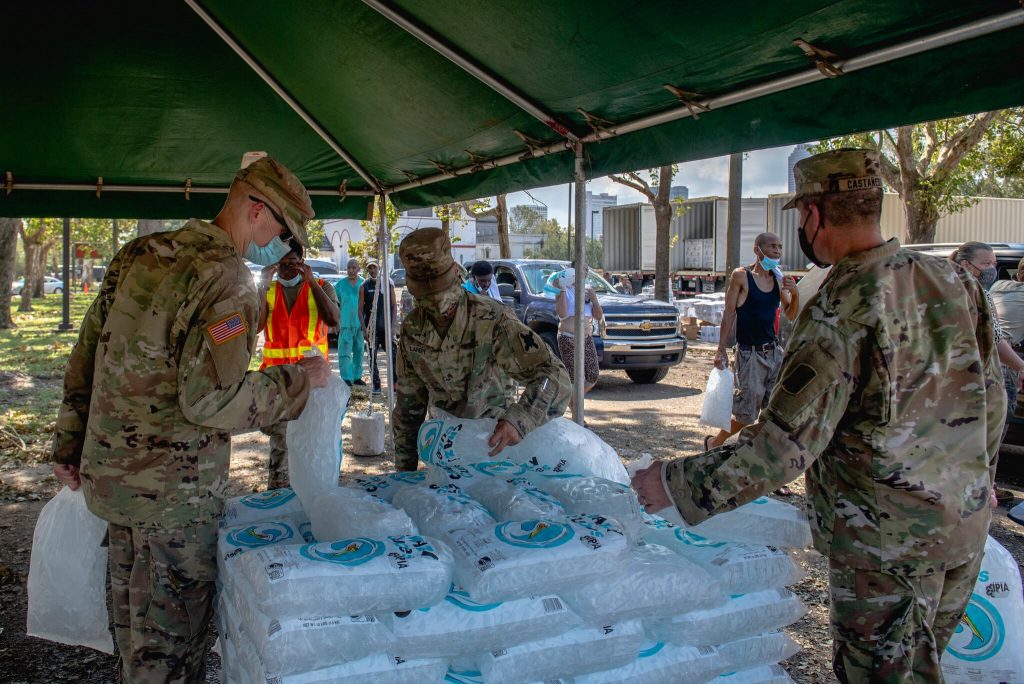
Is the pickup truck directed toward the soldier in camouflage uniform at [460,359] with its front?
no

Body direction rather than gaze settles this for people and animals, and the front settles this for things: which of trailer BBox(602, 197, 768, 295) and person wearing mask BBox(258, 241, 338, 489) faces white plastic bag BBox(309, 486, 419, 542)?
the person wearing mask

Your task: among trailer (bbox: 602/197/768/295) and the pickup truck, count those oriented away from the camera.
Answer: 1

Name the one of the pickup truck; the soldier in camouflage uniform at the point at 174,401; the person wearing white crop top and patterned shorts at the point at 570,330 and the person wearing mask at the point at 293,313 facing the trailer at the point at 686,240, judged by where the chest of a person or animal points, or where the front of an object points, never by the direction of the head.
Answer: the soldier in camouflage uniform

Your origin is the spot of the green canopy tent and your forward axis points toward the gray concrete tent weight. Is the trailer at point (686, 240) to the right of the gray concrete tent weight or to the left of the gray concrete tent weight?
right

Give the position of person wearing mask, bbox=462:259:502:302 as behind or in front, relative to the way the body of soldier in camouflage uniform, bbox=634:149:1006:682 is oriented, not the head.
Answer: in front

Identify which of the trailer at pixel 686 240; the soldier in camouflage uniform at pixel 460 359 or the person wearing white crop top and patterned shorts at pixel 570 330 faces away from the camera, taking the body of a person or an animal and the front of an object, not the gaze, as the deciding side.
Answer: the trailer

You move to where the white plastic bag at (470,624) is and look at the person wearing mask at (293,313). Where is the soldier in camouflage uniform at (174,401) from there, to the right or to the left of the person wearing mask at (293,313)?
left

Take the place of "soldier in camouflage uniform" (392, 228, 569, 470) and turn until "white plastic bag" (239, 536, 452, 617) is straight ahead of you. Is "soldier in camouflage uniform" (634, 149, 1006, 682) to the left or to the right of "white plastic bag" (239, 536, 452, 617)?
left

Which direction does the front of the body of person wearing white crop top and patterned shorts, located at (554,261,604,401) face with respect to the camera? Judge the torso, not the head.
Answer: toward the camera

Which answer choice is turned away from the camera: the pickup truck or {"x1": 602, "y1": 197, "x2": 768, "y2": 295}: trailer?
the trailer

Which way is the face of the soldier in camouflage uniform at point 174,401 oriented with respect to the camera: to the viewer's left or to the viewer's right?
to the viewer's right

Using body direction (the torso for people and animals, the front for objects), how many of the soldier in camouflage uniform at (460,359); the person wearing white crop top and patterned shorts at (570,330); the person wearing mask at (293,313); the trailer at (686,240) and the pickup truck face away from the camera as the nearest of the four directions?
1

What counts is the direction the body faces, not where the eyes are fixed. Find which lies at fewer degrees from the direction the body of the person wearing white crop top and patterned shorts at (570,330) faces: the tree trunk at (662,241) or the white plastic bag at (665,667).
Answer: the white plastic bag

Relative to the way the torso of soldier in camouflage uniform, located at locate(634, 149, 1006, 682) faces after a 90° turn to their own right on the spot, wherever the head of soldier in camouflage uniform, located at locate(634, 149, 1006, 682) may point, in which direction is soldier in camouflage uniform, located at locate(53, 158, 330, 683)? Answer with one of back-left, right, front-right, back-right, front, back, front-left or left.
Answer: back-left

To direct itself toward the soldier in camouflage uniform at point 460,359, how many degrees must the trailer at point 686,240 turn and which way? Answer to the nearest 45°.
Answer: approximately 180°

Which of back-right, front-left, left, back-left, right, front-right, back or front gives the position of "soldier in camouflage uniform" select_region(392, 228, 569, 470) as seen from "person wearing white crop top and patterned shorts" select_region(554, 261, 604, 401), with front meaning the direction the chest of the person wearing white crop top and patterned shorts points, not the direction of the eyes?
front

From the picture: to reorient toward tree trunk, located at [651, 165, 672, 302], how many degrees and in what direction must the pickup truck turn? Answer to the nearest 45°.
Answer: approximately 135° to its left

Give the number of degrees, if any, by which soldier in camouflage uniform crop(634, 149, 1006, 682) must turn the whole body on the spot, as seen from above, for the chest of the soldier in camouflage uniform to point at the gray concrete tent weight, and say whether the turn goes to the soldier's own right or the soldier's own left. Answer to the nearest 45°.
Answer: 0° — they already face it

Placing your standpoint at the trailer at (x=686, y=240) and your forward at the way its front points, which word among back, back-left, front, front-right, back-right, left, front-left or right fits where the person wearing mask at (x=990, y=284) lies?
back

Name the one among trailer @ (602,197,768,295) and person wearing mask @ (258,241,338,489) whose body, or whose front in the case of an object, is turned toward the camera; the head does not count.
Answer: the person wearing mask
